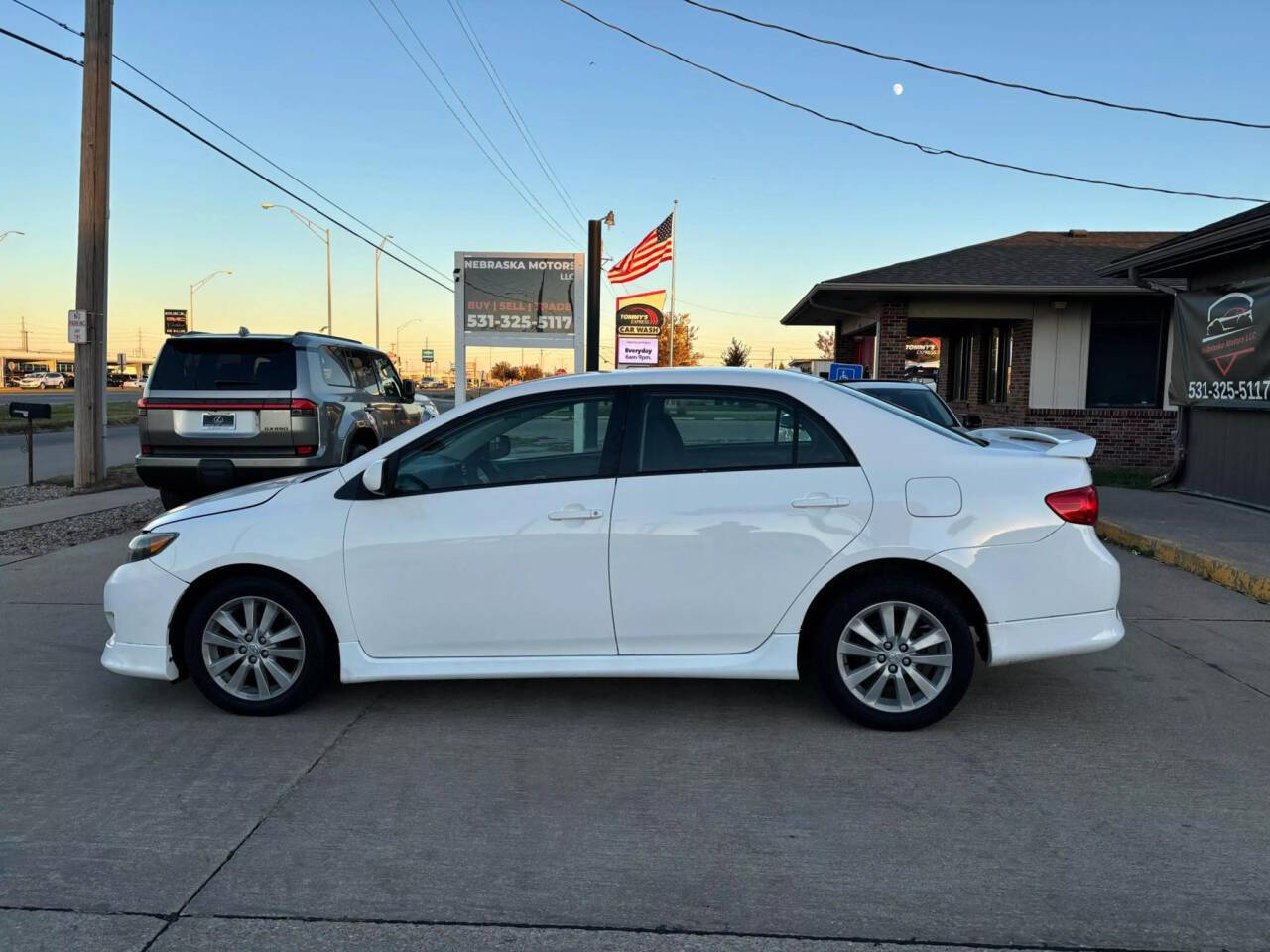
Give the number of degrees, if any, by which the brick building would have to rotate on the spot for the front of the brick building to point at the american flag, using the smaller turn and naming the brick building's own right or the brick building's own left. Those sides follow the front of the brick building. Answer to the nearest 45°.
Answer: approximately 45° to the brick building's own right

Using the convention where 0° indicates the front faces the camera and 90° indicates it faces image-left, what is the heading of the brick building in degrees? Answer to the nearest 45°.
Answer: approximately 45°

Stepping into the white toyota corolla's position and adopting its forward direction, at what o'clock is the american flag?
The american flag is roughly at 3 o'clock from the white toyota corolla.

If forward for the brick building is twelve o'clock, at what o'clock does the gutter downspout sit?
The gutter downspout is roughly at 10 o'clock from the brick building.

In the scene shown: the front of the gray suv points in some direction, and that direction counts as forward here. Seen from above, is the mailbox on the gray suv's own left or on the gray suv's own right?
on the gray suv's own left

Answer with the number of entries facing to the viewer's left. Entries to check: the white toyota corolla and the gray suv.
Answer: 1

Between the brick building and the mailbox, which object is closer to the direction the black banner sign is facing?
the mailbox

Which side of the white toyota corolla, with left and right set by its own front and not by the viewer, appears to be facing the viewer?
left

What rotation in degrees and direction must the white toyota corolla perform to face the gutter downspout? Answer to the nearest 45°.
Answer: approximately 135° to its right

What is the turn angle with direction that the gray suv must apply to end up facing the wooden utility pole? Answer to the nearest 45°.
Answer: approximately 45° to its left
